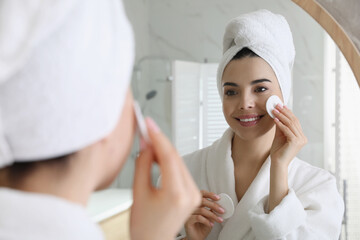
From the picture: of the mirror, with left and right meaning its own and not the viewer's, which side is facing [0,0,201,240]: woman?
front

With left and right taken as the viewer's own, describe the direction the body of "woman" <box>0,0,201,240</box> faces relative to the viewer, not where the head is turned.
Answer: facing away from the viewer and to the right of the viewer

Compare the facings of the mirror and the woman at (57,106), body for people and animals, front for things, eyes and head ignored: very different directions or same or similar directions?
very different directions

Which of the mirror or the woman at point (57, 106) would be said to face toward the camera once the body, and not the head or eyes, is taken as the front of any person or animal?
the mirror

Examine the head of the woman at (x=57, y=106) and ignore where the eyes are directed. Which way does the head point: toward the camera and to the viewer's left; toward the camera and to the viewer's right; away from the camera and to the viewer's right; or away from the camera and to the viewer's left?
away from the camera and to the viewer's right

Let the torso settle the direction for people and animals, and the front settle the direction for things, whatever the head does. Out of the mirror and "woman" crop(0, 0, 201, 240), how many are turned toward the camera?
1

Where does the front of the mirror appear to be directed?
toward the camera
